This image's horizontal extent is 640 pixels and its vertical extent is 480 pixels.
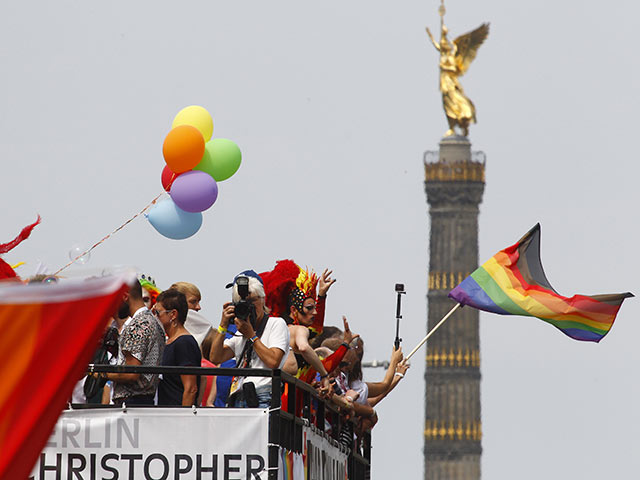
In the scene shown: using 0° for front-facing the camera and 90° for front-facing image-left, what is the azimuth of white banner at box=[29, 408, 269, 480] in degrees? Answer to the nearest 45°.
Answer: approximately 0°

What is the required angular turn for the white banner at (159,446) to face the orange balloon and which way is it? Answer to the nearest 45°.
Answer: approximately 180°

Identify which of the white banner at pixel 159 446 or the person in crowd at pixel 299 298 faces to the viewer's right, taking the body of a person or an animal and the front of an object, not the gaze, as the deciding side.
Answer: the person in crowd

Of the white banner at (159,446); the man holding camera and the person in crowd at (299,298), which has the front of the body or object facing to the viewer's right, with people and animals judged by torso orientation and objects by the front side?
the person in crowd

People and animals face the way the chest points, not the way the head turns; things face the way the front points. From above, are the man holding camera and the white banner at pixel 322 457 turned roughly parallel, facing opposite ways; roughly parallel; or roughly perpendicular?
roughly perpendicular

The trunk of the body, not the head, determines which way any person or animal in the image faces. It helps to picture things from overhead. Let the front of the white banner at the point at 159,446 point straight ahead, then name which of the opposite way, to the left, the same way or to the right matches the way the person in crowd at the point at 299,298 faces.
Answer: to the left

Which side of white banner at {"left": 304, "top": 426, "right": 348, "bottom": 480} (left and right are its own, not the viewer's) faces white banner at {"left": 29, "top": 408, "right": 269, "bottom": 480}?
right

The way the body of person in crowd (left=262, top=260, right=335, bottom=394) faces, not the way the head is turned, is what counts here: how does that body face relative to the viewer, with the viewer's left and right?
facing to the right of the viewer
